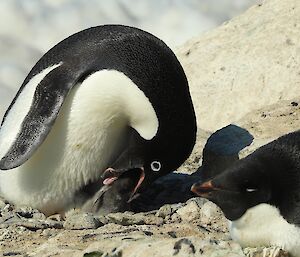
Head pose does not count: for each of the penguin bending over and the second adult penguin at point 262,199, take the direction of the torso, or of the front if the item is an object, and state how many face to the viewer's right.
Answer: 1

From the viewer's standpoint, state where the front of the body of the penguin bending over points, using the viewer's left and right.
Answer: facing to the right of the viewer

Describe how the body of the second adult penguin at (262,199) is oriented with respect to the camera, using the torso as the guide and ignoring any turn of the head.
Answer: to the viewer's left

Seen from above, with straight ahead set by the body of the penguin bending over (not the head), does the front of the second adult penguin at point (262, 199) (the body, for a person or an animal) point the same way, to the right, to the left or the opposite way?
the opposite way
